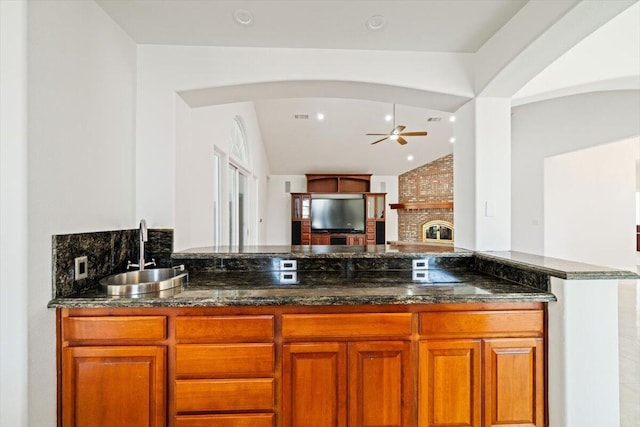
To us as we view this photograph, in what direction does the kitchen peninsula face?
facing the viewer

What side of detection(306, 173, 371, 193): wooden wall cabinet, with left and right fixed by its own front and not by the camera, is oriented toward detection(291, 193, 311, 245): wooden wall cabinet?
right

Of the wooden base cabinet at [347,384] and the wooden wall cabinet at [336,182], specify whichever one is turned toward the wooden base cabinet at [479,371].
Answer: the wooden wall cabinet

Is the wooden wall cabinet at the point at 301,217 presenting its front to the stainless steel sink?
yes

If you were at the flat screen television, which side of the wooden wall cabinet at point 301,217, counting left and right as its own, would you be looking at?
left

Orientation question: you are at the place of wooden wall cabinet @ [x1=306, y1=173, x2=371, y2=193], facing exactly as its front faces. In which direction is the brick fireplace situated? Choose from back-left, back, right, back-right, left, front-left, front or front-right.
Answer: left

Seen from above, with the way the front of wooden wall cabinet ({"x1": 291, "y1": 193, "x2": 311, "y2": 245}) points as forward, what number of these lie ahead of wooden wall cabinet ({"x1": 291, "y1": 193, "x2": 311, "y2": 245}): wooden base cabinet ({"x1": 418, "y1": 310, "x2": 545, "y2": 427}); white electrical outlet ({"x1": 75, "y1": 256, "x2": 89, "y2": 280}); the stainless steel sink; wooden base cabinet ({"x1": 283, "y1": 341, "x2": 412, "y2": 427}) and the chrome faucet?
5

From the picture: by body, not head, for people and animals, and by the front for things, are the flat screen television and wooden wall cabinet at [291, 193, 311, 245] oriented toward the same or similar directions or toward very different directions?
same or similar directions

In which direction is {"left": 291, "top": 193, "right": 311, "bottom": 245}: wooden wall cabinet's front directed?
toward the camera

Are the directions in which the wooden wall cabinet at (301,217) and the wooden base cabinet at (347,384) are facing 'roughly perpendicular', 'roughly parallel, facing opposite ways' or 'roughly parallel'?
roughly parallel

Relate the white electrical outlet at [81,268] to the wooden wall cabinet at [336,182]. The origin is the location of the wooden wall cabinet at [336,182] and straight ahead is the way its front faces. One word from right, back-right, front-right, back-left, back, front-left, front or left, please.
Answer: front

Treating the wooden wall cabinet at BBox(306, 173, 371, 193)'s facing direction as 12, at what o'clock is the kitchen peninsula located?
The kitchen peninsula is roughly at 12 o'clock from the wooden wall cabinet.

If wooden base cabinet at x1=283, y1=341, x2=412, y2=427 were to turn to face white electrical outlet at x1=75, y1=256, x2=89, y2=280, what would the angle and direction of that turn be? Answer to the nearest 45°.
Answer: approximately 90° to its right

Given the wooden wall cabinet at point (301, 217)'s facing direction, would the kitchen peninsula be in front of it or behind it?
in front

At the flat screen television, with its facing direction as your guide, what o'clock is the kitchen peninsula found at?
The kitchen peninsula is roughly at 12 o'clock from the flat screen television.
